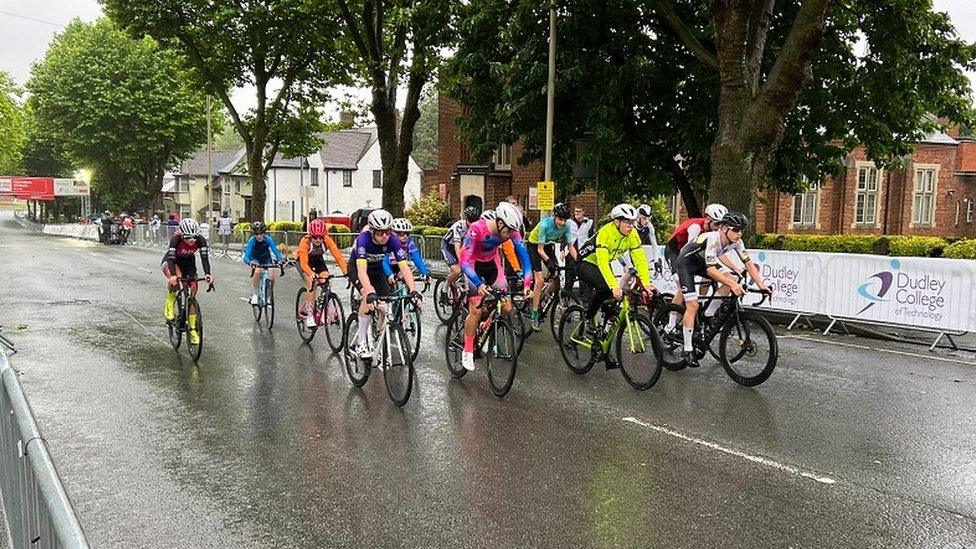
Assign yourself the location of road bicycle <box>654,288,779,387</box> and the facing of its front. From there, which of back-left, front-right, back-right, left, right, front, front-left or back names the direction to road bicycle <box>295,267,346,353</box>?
back-right

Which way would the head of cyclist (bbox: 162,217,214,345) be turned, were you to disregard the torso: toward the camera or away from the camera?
toward the camera

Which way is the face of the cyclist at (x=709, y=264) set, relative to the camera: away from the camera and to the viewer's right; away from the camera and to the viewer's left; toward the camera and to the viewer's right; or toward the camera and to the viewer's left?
toward the camera and to the viewer's right

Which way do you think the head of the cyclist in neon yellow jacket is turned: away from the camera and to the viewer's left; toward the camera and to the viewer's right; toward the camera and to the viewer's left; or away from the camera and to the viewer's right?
toward the camera and to the viewer's right

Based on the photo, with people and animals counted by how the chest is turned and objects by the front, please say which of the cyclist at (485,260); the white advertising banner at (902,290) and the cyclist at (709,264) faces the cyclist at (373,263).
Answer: the white advertising banner

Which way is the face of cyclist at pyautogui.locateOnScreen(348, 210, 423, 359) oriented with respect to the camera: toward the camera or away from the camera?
toward the camera

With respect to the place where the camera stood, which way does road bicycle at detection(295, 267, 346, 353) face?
facing the viewer and to the right of the viewer

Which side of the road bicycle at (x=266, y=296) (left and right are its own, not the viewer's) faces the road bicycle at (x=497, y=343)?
front

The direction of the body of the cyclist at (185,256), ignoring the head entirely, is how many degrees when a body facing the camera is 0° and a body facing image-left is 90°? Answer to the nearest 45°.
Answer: approximately 315°

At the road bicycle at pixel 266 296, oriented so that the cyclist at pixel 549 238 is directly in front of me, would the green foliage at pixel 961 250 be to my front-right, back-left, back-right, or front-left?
front-left

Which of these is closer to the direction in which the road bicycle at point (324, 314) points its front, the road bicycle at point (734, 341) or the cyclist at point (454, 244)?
the road bicycle

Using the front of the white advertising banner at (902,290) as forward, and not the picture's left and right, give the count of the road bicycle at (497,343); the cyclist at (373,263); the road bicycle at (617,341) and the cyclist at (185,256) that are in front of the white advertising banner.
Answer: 4

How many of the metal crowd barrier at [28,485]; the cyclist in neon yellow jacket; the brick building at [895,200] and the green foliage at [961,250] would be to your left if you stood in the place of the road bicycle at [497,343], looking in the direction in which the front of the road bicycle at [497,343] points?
3

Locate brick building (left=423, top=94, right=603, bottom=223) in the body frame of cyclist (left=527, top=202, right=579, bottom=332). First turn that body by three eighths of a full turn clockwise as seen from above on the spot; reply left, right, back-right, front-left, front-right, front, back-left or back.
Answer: right

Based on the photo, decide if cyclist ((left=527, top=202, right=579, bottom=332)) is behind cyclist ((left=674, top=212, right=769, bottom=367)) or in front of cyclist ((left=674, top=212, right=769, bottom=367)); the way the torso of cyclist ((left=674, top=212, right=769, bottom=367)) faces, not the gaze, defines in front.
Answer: behind
